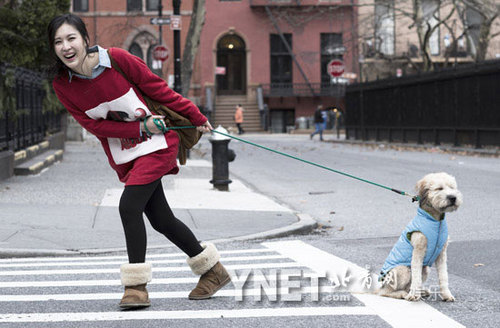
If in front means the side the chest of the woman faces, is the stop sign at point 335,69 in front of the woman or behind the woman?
behind

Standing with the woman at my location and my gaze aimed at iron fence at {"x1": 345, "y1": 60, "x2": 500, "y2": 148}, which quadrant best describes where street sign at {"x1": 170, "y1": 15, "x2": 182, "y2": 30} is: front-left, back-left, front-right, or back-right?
front-left

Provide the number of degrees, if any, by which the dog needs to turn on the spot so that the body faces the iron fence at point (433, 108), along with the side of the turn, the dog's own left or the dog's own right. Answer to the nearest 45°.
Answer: approximately 135° to the dog's own left

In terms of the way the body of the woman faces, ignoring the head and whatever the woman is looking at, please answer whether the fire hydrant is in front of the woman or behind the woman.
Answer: behind

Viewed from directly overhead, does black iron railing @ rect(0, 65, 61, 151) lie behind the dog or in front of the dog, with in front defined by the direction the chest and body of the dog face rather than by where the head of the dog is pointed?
behind

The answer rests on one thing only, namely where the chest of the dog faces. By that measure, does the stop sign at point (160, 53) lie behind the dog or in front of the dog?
behind

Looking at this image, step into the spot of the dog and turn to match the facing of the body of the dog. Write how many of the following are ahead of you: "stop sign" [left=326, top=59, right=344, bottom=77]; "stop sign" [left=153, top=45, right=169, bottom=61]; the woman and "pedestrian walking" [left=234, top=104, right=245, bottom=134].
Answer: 0

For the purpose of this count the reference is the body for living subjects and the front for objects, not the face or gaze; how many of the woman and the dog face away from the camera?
0

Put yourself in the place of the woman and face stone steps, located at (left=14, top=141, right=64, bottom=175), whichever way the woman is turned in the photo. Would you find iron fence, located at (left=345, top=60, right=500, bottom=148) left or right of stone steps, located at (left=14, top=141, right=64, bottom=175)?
right

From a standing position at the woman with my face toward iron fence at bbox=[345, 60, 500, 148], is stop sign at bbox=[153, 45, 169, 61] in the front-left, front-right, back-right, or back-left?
front-left

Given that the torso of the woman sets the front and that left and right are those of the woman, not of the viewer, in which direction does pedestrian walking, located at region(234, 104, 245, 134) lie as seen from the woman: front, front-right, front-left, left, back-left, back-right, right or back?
back-right

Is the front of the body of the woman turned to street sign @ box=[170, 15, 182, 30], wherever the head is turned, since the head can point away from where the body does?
no

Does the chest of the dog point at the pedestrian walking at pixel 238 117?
no

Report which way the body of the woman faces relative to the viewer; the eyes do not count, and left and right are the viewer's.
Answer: facing the viewer and to the left of the viewer

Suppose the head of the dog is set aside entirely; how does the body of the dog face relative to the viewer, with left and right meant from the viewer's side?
facing the viewer and to the right of the viewer

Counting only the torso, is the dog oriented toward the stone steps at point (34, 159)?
no
